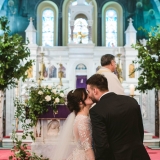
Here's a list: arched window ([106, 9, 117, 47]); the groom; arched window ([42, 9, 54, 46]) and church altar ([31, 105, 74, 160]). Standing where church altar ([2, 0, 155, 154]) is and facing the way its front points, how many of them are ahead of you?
2

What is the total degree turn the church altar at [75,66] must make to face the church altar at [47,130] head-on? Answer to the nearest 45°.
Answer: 0° — it already faces it

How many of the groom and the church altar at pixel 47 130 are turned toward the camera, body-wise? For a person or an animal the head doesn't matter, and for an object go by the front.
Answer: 1

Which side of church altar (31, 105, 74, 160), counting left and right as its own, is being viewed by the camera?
front

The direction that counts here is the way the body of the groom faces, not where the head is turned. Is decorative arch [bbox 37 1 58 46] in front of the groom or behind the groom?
in front

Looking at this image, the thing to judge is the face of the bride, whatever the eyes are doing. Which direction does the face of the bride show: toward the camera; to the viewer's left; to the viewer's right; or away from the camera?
to the viewer's right

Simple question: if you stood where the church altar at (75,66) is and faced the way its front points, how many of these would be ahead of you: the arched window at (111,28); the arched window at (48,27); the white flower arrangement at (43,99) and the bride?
2

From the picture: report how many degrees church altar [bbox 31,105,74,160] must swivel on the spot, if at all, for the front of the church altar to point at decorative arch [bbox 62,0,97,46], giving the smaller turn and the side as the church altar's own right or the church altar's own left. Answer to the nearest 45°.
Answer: approximately 180°

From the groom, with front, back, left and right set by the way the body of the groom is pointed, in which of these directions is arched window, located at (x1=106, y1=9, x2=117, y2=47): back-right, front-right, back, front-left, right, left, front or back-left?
front-right

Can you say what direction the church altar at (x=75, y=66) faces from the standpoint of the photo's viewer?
facing the viewer

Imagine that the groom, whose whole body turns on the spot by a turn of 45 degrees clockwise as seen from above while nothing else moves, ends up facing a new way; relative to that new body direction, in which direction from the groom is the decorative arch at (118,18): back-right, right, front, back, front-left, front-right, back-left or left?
front

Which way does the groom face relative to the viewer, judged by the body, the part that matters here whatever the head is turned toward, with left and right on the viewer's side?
facing away from the viewer and to the left of the viewer

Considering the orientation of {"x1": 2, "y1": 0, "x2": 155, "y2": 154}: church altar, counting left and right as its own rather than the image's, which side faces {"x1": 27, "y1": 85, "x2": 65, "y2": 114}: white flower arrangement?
front

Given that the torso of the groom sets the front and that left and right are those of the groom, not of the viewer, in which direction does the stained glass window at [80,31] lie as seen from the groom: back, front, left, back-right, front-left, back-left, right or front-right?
front-right

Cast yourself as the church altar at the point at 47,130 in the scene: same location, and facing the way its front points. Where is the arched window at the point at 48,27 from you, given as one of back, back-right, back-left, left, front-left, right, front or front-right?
back

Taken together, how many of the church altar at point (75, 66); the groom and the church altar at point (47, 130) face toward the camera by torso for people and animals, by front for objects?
2
